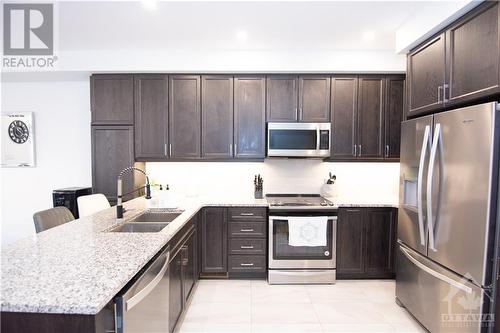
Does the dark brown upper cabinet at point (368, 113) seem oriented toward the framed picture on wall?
no

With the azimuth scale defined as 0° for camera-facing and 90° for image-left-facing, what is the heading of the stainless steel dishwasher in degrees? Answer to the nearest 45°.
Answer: approximately 315°

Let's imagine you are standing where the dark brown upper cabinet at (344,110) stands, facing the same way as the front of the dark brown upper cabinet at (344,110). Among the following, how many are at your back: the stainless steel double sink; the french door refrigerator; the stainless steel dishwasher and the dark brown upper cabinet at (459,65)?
0

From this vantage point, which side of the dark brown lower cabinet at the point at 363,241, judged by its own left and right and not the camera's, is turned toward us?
front

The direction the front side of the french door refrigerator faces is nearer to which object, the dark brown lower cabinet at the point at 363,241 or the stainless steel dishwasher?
the stainless steel dishwasher

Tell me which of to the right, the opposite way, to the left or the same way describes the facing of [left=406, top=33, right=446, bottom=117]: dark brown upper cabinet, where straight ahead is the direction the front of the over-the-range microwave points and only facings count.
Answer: to the right

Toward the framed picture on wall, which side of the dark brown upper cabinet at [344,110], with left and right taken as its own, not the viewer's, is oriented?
right

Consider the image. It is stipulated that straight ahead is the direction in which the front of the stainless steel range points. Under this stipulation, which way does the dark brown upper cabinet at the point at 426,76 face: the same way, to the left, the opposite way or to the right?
to the right

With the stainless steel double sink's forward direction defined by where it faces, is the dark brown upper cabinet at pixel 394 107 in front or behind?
in front

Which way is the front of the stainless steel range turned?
toward the camera

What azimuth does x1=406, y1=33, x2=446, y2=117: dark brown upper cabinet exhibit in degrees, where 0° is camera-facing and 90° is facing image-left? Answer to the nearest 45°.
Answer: approximately 45°

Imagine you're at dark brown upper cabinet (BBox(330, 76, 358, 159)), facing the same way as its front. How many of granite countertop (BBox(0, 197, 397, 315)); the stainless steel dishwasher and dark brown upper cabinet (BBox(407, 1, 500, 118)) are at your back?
0

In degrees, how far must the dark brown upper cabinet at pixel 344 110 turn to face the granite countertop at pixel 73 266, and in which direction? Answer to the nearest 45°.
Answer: approximately 45° to its right

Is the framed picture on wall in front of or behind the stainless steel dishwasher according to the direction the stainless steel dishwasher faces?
behind

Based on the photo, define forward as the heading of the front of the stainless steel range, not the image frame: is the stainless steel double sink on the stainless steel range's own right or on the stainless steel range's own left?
on the stainless steel range's own right

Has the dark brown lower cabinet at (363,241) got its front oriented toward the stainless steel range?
no

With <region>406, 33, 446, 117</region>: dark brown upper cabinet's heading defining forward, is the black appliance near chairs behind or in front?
in front

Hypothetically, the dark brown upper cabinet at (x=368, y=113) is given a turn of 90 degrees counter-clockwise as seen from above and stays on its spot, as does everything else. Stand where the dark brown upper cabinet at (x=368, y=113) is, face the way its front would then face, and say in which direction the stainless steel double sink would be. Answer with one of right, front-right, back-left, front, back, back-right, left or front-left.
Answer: back-right
